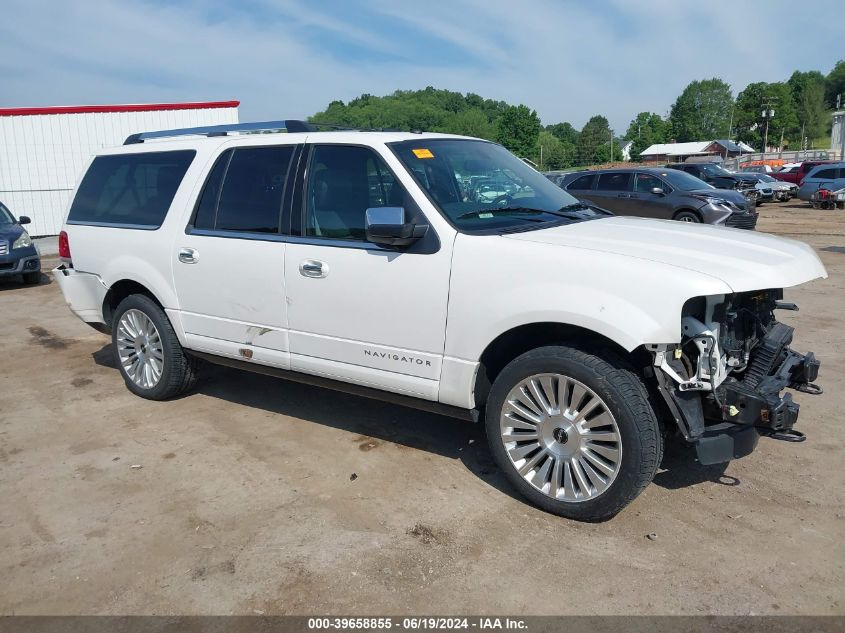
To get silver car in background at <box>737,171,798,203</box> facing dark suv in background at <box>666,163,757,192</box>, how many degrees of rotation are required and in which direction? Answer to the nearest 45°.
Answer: approximately 45° to its right

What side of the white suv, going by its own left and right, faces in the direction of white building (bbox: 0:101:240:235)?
back

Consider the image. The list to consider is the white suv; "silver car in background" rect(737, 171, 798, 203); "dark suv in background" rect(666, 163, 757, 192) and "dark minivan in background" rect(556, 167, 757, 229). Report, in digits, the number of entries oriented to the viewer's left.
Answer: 0

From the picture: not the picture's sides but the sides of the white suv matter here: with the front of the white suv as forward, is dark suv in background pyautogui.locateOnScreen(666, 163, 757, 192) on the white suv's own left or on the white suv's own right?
on the white suv's own left

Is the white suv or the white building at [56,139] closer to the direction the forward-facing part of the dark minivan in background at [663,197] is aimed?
the white suv

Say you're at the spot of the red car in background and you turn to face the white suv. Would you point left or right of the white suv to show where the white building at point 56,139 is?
right

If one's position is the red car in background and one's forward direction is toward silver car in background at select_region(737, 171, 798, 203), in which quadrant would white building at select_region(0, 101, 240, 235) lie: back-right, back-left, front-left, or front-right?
front-right

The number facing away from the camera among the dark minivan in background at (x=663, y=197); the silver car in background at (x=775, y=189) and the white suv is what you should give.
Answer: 0

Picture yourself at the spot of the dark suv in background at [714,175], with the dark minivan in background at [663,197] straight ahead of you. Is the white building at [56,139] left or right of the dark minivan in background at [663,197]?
right

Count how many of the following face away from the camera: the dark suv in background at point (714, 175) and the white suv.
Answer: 0

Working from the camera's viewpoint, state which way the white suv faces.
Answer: facing the viewer and to the right of the viewer

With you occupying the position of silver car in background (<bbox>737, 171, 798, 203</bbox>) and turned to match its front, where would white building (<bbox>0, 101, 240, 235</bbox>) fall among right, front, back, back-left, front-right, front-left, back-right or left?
right

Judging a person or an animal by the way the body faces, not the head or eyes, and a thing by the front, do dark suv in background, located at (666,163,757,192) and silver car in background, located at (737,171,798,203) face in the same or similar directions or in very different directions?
same or similar directions

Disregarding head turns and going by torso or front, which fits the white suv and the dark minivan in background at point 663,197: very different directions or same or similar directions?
same or similar directions
